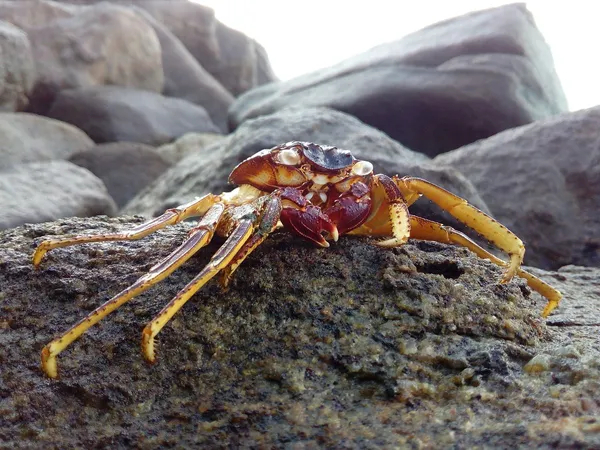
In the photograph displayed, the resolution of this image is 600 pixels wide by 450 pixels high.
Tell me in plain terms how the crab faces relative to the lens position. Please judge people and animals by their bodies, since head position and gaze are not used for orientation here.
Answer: facing the viewer and to the right of the viewer

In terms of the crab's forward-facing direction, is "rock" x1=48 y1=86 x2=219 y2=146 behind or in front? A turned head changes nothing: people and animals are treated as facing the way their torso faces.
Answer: behind

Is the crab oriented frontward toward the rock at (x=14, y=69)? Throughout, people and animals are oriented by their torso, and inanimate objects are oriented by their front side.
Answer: no

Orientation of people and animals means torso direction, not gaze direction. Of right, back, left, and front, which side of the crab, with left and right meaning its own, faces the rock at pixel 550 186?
left

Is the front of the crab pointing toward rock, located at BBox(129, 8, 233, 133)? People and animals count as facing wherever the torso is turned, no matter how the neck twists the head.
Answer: no

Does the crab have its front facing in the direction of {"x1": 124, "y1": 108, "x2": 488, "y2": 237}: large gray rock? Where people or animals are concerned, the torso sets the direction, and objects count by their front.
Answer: no
